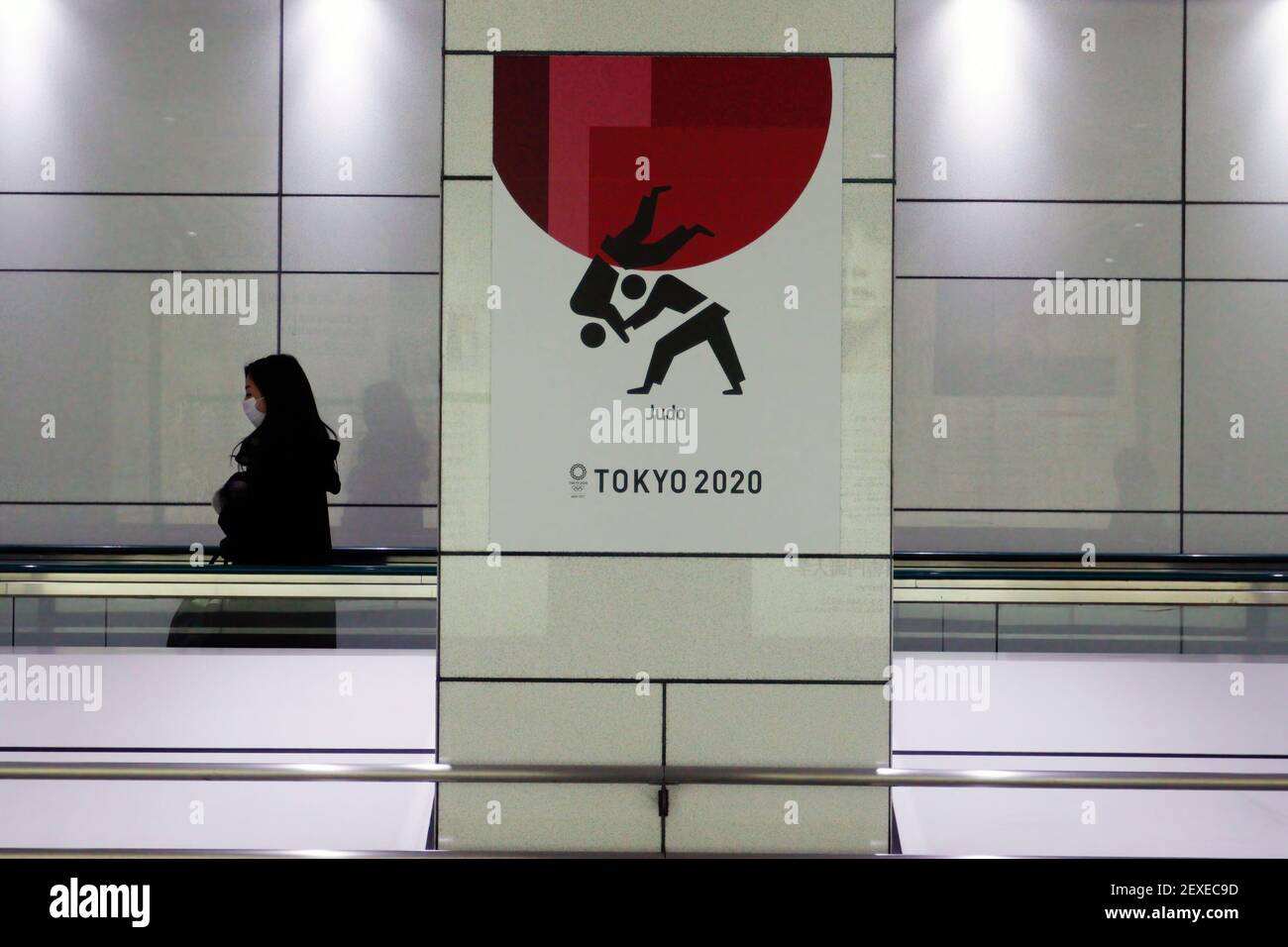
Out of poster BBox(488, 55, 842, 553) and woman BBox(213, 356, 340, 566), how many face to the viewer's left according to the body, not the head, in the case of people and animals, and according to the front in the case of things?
1

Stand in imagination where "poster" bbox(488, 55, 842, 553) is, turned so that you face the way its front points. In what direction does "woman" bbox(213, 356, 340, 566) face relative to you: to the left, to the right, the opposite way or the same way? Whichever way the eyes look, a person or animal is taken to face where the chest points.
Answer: to the right

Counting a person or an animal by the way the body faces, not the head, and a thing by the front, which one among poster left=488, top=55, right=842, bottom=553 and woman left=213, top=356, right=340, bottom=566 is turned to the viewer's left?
the woman

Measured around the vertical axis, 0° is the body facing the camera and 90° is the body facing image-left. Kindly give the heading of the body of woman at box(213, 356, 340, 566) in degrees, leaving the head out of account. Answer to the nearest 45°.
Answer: approximately 90°

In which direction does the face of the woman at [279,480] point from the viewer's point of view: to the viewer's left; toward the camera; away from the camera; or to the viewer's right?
to the viewer's left
